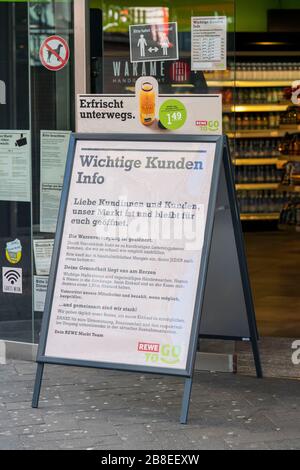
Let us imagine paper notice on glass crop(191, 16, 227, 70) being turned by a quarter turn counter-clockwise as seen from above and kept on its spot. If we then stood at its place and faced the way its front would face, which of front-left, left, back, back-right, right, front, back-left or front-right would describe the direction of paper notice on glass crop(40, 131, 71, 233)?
back

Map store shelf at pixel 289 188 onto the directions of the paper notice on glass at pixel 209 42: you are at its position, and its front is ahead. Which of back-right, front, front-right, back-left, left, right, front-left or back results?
back

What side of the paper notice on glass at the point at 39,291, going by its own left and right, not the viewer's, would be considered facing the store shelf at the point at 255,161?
back

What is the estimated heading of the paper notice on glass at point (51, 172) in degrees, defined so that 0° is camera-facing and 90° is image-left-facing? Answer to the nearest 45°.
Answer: approximately 0°

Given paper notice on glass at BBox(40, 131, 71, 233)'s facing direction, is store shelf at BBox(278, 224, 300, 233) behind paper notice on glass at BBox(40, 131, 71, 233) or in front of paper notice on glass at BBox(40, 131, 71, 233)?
behind

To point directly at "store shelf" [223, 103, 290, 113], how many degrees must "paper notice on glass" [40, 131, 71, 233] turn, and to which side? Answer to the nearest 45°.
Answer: approximately 180°

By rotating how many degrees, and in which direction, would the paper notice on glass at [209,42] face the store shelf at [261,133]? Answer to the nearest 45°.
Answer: approximately 180°
